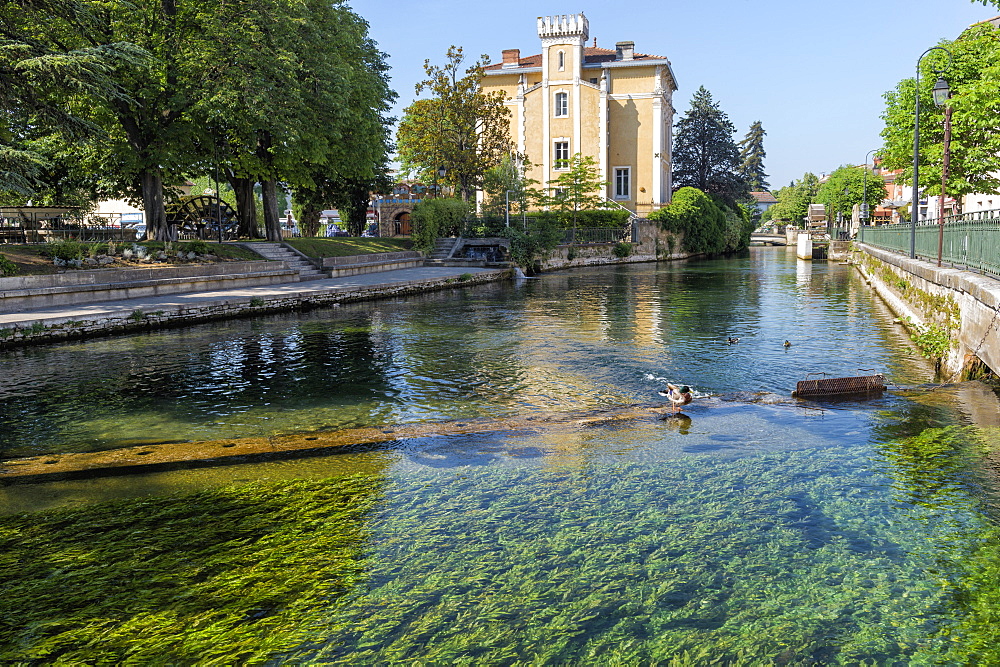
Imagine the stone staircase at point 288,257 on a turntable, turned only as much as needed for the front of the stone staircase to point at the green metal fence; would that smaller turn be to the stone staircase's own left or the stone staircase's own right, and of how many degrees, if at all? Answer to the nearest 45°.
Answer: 0° — it already faces it

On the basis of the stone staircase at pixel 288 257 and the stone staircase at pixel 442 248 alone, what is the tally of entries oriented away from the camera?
0

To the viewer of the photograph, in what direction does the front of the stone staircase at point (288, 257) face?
facing the viewer and to the right of the viewer

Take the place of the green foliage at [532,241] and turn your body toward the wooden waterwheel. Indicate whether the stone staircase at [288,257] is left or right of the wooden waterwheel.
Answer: left

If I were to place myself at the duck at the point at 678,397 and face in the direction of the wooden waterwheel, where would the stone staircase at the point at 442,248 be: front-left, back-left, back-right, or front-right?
front-right

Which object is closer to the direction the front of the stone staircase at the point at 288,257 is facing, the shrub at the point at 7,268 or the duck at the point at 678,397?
the duck

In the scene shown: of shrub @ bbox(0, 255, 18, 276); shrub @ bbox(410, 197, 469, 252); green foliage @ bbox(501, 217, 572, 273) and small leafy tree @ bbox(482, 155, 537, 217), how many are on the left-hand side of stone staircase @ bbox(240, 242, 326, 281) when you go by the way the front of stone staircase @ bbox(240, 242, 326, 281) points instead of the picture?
3

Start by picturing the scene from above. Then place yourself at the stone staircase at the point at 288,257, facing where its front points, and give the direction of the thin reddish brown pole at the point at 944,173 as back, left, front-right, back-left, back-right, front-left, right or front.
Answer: front

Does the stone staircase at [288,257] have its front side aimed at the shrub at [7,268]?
no

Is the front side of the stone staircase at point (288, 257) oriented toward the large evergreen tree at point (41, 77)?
no

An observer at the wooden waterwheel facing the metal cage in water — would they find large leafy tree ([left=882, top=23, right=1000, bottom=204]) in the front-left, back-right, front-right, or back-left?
front-left
